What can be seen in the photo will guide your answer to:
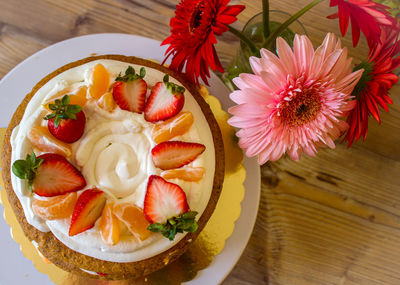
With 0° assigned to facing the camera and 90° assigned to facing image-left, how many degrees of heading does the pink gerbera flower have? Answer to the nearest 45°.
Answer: approximately 0°
